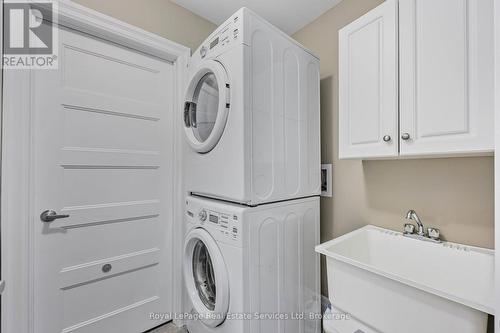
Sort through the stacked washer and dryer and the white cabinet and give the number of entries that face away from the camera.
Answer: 0

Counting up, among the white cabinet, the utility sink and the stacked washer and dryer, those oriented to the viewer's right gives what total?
0

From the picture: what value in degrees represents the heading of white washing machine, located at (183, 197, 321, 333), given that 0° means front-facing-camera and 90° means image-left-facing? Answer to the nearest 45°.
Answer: approximately 45°

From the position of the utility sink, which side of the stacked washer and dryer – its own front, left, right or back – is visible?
left

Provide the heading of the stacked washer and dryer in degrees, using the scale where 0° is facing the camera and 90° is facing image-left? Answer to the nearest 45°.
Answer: approximately 45°

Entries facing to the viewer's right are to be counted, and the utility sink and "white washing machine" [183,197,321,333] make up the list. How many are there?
0

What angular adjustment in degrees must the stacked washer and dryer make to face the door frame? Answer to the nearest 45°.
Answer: approximately 45° to its right

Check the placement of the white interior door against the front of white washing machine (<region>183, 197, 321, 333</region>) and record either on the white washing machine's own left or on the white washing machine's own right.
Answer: on the white washing machine's own right

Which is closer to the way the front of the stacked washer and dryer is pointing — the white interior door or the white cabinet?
the white interior door

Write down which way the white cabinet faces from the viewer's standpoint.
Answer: facing the viewer and to the left of the viewer

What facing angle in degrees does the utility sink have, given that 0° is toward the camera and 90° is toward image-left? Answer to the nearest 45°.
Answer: approximately 45°
